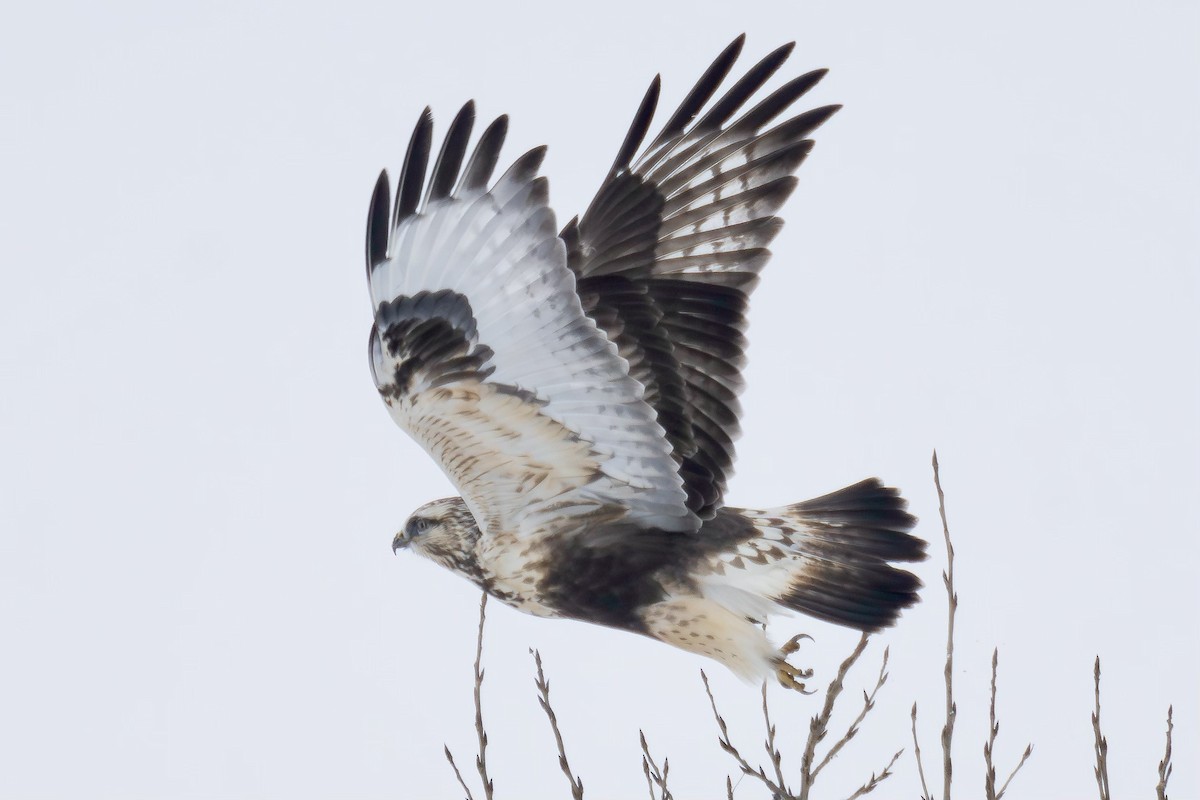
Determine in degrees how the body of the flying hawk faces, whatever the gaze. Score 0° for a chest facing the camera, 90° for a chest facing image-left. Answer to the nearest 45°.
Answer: approximately 90°
